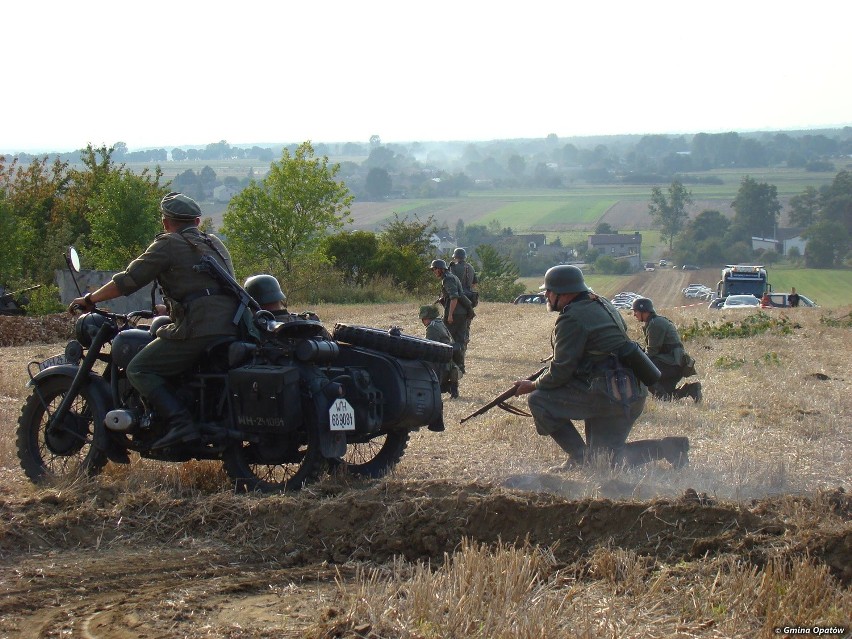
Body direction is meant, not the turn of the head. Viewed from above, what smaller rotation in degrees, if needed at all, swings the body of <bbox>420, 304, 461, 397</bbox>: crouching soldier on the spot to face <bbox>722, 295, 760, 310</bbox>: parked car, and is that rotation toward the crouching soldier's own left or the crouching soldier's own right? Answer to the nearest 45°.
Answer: approximately 90° to the crouching soldier's own right

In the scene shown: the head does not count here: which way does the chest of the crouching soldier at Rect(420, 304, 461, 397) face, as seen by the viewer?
to the viewer's left

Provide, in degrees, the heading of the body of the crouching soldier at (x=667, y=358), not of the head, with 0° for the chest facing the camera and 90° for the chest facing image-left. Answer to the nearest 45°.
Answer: approximately 90°

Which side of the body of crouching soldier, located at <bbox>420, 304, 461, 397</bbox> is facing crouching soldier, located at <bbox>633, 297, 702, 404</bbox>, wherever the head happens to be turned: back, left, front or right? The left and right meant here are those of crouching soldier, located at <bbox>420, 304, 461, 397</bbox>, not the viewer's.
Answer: back

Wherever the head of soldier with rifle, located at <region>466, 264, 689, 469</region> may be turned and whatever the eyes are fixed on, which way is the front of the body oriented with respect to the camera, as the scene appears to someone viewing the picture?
to the viewer's left

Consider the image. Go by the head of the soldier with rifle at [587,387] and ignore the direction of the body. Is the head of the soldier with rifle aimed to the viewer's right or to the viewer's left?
to the viewer's left
